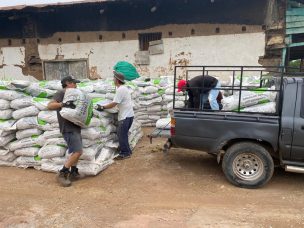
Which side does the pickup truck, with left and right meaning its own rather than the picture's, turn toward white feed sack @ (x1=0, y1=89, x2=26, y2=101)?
back

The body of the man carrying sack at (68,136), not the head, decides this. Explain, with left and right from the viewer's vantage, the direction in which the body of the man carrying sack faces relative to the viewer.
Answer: facing to the right of the viewer

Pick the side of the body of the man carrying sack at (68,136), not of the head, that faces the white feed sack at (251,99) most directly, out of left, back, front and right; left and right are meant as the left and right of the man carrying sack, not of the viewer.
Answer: front

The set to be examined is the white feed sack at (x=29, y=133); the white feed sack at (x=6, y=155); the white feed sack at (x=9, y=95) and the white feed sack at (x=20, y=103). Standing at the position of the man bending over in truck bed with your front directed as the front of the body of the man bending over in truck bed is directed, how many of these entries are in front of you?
4

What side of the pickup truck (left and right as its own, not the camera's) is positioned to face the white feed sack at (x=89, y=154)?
back

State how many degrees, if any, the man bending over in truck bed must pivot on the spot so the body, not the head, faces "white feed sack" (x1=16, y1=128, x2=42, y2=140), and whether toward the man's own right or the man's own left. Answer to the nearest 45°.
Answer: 0° — they already face it

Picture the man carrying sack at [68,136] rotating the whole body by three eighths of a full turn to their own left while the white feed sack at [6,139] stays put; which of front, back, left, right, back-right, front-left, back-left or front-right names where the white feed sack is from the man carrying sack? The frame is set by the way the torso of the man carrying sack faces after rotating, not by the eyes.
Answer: front

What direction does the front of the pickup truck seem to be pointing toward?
to the viewer's right

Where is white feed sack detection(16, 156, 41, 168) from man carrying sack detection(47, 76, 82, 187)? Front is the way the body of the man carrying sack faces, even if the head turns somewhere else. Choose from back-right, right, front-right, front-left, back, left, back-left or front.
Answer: back-left

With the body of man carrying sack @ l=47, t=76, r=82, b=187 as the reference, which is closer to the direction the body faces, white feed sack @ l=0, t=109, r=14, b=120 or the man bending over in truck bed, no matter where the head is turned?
the man bending over in truck bed

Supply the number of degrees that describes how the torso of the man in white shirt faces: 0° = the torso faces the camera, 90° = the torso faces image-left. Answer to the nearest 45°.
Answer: approximately 90°

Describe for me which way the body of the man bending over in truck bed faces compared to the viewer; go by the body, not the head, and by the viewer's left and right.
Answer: facing to the left of the viewer

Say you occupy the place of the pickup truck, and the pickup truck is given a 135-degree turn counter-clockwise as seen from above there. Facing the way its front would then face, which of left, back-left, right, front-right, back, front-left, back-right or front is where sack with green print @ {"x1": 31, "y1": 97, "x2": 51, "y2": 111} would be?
front-left

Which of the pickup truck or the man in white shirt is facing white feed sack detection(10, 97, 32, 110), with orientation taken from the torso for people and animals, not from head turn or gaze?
the man in white shirt
